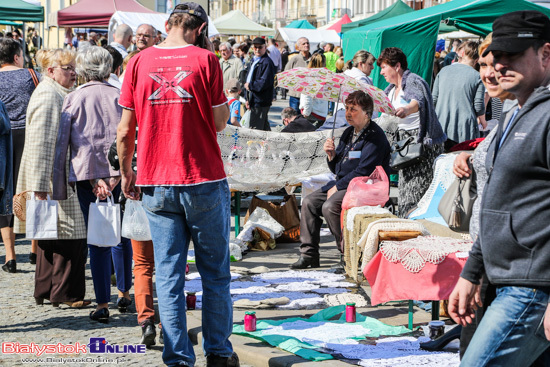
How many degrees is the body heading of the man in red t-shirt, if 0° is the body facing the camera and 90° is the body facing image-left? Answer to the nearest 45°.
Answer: approximately 180°

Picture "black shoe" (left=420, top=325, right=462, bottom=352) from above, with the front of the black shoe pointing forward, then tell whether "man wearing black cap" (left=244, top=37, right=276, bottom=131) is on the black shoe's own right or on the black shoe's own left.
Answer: on the black shoe's own right

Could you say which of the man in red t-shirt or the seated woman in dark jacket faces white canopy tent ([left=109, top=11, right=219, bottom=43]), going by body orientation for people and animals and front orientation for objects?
the man in red t-shirt

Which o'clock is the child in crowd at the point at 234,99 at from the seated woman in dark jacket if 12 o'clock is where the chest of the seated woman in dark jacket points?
The child in crowd is roughly at 4 o'clock from the seated woman in dark jacket.

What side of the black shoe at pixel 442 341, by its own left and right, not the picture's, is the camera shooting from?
left

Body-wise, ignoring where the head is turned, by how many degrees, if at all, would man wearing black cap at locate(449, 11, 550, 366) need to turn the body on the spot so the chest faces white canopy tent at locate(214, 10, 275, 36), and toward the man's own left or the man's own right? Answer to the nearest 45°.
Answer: approximately 135° to the man's own right

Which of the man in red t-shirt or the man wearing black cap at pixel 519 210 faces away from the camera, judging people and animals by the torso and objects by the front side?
the man in red t-shirt

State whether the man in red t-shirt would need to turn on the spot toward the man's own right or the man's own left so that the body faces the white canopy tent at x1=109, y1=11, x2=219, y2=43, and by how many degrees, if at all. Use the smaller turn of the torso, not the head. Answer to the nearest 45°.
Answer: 0° — they already face it

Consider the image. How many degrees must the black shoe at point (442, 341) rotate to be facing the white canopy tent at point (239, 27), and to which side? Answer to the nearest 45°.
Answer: approximately 90° to its right

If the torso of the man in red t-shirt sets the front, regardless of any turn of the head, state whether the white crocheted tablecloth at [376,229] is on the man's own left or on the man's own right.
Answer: on the man's own right
